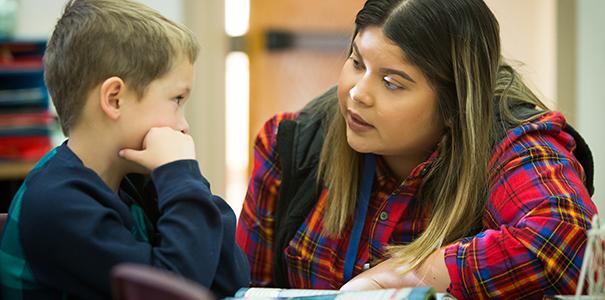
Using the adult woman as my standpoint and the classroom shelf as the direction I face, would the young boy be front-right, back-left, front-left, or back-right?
front-left

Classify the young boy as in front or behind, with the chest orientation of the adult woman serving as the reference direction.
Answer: in front

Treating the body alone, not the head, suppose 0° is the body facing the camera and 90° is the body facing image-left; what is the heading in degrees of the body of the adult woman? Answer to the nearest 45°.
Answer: approximately 45°

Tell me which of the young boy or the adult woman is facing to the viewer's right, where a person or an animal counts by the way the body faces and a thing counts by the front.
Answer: the young boy

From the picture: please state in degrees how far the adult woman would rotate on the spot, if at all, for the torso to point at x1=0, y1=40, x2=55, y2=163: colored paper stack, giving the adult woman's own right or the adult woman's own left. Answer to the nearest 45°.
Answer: approximately 90° to the adult woman's own right

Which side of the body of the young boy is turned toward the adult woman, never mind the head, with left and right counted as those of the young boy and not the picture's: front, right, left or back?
front

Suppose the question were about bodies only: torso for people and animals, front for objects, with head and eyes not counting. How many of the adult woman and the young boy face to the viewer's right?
1

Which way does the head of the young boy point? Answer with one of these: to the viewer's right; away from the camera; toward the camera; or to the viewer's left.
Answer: to the viewer's right

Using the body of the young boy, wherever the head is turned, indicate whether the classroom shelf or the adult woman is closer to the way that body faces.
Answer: the adult woman

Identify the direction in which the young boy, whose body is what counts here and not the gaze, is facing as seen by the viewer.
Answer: to the viewer's right

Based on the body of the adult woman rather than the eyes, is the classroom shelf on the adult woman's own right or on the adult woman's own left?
on the adult woman's own right
